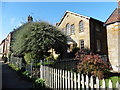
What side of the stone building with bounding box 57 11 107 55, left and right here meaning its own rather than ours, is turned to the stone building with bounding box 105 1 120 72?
left

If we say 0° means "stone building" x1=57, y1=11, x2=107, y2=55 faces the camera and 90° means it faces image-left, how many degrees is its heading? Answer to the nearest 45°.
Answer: approximately 45°

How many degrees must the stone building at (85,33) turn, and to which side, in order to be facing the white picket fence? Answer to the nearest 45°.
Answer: approximately 45° to its left
